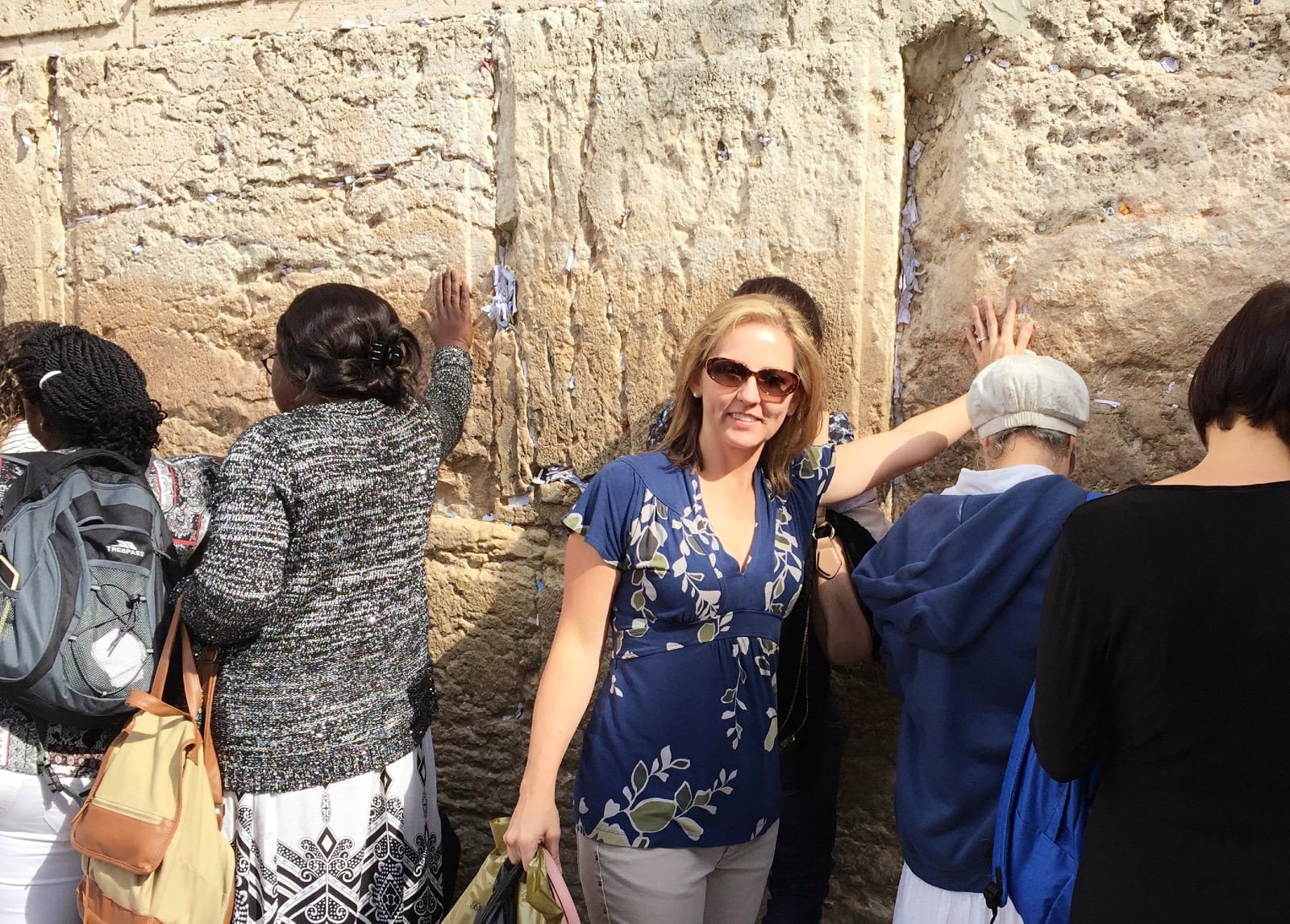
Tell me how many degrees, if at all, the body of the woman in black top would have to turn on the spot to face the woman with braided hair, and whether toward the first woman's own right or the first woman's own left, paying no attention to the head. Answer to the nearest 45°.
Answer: approximately 90° to the first woman's own left

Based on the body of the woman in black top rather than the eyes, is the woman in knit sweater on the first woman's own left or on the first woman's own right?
on the first woman's own left

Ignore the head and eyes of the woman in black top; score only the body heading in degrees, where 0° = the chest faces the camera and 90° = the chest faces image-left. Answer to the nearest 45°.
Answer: approximately 180°

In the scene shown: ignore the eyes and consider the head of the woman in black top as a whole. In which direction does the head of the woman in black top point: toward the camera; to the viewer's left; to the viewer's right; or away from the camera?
away from the camera

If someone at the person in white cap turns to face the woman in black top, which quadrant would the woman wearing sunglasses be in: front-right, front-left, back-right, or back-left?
back-right

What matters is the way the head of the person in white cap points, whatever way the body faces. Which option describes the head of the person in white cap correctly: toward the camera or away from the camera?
away from the camera

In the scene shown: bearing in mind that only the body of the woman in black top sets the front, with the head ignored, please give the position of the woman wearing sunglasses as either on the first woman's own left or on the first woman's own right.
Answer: on the first woman's own left
